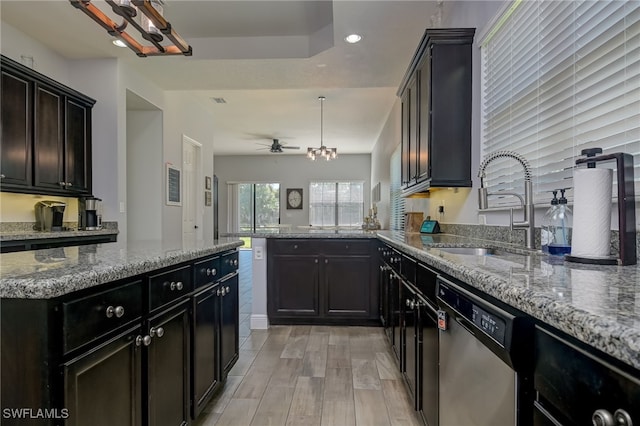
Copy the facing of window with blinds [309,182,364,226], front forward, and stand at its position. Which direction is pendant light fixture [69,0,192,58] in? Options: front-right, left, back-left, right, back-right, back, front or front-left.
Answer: front

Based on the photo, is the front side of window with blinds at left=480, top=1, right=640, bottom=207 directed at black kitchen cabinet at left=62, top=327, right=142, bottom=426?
yes

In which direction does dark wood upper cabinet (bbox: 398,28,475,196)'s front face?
to the viewer's left

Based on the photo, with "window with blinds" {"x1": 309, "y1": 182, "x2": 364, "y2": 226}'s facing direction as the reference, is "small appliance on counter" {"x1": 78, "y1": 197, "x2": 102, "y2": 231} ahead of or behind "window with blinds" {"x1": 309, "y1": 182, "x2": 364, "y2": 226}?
ahead

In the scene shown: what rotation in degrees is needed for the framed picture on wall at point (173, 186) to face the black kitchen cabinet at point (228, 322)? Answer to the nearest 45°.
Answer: approximately 90° to its right

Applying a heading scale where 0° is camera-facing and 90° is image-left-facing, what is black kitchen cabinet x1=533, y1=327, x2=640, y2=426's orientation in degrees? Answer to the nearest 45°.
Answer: approximately 45°

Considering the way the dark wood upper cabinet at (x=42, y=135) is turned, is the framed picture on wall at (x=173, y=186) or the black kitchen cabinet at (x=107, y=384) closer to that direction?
the black kitchen cabinet

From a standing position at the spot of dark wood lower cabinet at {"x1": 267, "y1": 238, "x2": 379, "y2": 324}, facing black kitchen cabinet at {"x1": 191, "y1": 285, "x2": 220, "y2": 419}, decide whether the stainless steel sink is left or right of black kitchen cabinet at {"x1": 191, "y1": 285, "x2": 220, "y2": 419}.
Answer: left

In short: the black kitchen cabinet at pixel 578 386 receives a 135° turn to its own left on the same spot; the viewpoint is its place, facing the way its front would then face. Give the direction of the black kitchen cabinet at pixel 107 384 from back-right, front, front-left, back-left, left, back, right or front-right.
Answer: back

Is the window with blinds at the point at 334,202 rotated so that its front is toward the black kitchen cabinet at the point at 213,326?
yes

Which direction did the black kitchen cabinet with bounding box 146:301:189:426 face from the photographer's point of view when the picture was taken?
facing the viewer and to the right of the viewer

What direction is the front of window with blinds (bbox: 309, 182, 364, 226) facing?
toward the camera

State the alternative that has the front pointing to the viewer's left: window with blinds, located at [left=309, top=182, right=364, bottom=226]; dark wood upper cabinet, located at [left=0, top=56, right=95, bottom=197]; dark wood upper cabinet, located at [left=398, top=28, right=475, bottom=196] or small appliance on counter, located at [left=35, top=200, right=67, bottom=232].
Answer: dark wood upper cabinet, located at [left=398, top=28, right=475, bottom=196]

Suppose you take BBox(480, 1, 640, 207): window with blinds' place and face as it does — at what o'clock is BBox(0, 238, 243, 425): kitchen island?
The kitchen island is roughly at 12 o'clock from the window with blinds.

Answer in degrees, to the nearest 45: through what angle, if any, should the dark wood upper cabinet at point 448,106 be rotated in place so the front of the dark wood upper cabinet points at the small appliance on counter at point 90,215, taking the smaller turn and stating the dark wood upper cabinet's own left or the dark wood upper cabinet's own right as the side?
0° — it already faces it
